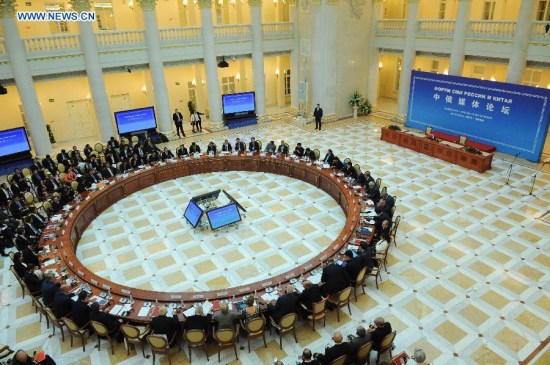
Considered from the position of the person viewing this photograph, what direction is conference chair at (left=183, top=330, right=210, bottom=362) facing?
facing away from the viewer

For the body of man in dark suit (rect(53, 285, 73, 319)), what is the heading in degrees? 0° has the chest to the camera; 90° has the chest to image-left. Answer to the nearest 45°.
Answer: approximately 225°

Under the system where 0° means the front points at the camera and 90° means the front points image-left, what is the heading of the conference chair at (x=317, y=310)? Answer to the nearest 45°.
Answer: approximately 135°

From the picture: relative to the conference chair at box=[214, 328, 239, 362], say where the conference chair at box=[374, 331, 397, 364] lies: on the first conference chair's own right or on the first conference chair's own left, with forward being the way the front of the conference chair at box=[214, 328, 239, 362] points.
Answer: on the first conference chair's own right

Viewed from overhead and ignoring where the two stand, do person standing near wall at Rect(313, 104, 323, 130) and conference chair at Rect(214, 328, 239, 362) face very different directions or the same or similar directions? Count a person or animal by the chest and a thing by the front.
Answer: very different directions

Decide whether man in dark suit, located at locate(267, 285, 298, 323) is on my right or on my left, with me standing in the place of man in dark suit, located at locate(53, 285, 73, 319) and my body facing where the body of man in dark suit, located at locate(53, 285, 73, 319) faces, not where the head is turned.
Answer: on my right

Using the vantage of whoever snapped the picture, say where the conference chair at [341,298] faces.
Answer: facing away from the viewer and to the left of the viewer

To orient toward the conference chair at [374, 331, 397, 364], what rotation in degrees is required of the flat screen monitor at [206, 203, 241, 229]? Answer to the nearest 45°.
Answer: approximately 45° to its left

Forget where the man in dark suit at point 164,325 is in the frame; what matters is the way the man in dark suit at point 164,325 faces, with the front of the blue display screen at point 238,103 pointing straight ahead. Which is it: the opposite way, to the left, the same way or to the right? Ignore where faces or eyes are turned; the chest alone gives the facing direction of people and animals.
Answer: the opposite way

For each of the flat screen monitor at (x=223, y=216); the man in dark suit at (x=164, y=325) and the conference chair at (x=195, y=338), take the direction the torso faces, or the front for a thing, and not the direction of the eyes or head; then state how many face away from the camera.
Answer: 2

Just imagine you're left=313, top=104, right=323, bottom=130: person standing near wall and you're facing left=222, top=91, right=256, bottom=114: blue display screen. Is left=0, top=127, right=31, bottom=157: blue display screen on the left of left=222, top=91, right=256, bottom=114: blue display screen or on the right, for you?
left

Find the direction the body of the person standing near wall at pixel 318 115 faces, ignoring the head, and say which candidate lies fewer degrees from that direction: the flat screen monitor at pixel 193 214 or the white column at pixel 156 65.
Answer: the flat screen monitor

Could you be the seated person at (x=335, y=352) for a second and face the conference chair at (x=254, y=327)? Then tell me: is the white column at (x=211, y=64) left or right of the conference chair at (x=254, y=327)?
right

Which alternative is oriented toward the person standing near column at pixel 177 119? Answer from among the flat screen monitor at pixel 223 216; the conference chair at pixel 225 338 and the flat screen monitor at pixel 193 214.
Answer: the conference chair
